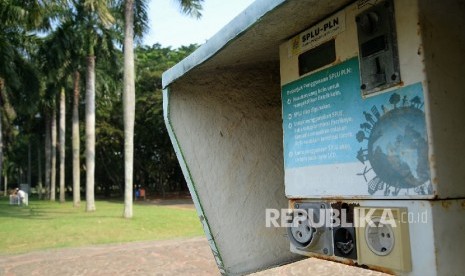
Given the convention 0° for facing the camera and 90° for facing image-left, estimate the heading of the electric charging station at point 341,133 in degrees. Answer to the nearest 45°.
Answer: approximately 45°

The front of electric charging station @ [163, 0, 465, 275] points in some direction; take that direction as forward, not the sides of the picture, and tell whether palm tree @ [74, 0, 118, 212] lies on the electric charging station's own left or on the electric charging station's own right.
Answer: on the electric charging station's own right

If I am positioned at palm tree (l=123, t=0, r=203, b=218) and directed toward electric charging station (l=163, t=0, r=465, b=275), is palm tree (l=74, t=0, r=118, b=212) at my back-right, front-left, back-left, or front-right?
back-right

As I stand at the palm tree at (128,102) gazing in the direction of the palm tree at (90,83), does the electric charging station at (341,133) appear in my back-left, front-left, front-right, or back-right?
back-left

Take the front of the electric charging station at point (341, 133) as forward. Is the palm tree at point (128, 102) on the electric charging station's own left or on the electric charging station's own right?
on the electric charging station's own right
